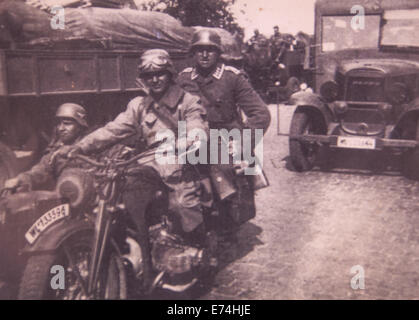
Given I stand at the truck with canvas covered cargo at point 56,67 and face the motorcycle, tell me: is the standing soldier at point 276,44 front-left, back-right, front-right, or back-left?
back-left

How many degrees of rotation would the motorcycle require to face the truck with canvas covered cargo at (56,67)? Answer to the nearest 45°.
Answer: approximately 135° to its right

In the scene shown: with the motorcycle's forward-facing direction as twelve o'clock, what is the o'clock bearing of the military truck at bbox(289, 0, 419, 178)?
The military truck is roughly at 6 o'clock from the motorcycle.

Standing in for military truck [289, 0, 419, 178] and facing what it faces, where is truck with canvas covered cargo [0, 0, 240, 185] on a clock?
The truck with canvas covered cargo is roughly at 2 o'clock from the military truck.

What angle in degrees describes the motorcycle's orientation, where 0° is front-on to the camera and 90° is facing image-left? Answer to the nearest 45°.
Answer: approximately 45°

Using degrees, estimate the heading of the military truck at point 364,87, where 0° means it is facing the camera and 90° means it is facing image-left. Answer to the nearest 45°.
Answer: approximately 0°

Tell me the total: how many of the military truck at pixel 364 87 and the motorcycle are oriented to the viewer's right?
0

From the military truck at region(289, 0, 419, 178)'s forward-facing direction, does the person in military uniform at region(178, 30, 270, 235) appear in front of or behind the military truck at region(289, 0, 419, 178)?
in front
